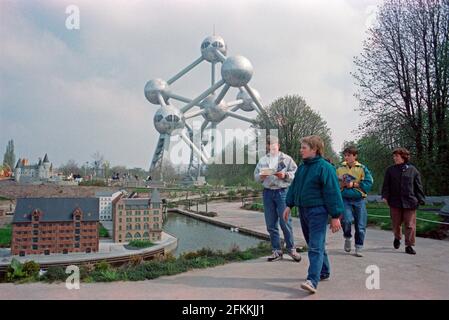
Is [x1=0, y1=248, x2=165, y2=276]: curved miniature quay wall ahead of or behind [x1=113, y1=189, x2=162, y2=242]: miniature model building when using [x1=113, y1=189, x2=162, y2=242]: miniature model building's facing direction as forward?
ahead

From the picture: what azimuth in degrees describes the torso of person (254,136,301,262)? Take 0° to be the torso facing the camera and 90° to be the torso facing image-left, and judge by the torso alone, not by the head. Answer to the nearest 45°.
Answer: approximately 0°

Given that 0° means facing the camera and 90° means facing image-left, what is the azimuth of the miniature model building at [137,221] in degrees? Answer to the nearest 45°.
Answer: approximately 0°

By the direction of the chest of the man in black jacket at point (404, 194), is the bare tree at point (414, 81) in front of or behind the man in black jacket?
behind

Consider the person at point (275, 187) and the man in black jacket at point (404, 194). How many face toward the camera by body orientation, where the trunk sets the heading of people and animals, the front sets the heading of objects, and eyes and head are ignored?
2

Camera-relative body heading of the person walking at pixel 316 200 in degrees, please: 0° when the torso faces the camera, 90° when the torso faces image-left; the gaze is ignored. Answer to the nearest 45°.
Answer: approximately 45°

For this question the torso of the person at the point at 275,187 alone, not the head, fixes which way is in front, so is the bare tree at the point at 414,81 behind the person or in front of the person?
behind

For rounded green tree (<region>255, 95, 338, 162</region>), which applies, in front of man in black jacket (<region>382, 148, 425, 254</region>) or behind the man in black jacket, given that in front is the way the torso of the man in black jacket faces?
behind

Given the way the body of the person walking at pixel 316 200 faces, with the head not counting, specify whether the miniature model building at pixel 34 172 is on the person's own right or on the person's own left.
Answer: on the person's own right
